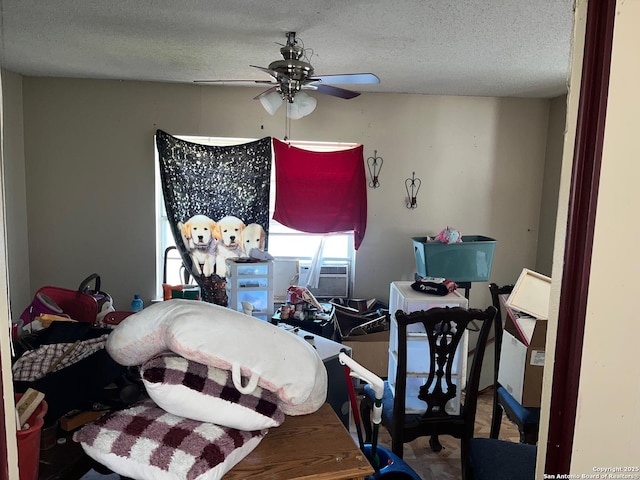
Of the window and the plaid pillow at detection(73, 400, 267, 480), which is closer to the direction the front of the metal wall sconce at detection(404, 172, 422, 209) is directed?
the plaid pillow

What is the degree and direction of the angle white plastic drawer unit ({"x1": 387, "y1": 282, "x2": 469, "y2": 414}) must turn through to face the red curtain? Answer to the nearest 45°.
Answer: approximately 135° to its right

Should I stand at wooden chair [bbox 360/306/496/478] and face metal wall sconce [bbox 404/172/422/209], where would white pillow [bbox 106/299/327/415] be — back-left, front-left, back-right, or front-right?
back-left

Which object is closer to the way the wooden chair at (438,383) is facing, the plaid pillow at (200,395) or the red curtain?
the red curtain

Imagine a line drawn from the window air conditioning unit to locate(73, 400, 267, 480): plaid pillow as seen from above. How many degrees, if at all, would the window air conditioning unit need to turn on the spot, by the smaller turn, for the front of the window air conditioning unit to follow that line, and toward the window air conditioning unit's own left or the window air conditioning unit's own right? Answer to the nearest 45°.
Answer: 0° — it already faces it

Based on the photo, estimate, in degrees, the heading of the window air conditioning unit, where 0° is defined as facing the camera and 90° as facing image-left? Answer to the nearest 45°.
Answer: approximately 0°

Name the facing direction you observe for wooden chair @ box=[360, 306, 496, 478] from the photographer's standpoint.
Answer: facing away from the viewer and to the left of the viewer
